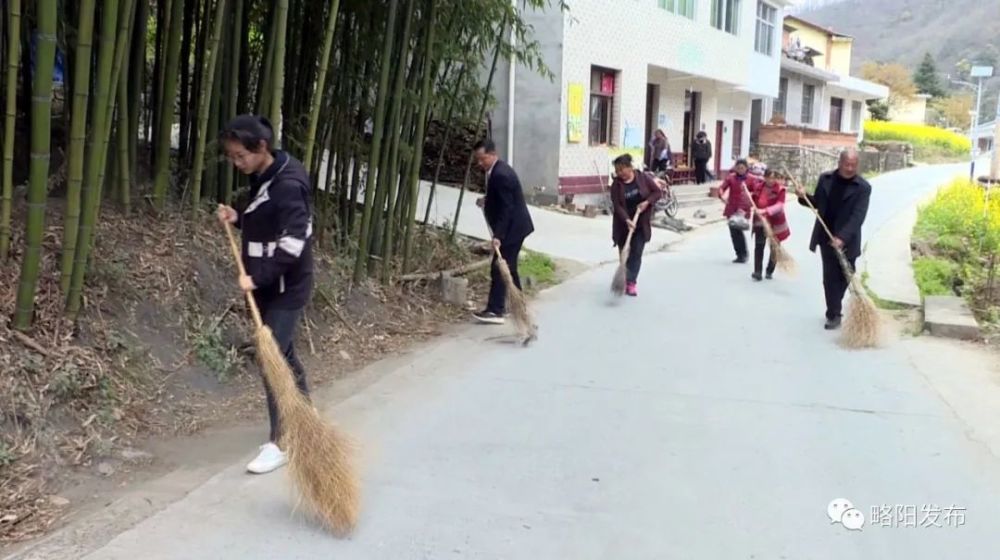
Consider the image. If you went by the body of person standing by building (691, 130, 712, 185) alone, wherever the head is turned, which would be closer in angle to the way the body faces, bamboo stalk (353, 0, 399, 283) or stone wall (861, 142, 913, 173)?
the bamboo stalk

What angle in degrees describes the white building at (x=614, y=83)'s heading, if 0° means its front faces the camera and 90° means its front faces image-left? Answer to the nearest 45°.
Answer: approximately 315°

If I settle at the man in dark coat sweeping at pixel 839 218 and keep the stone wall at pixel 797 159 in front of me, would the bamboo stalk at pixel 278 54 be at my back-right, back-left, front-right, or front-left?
back-left

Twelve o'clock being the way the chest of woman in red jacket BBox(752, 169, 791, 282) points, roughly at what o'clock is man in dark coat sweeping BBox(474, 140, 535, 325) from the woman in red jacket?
The man in dark coat sweeping is roughly at 1 o'clock from the woman in red jacket.
